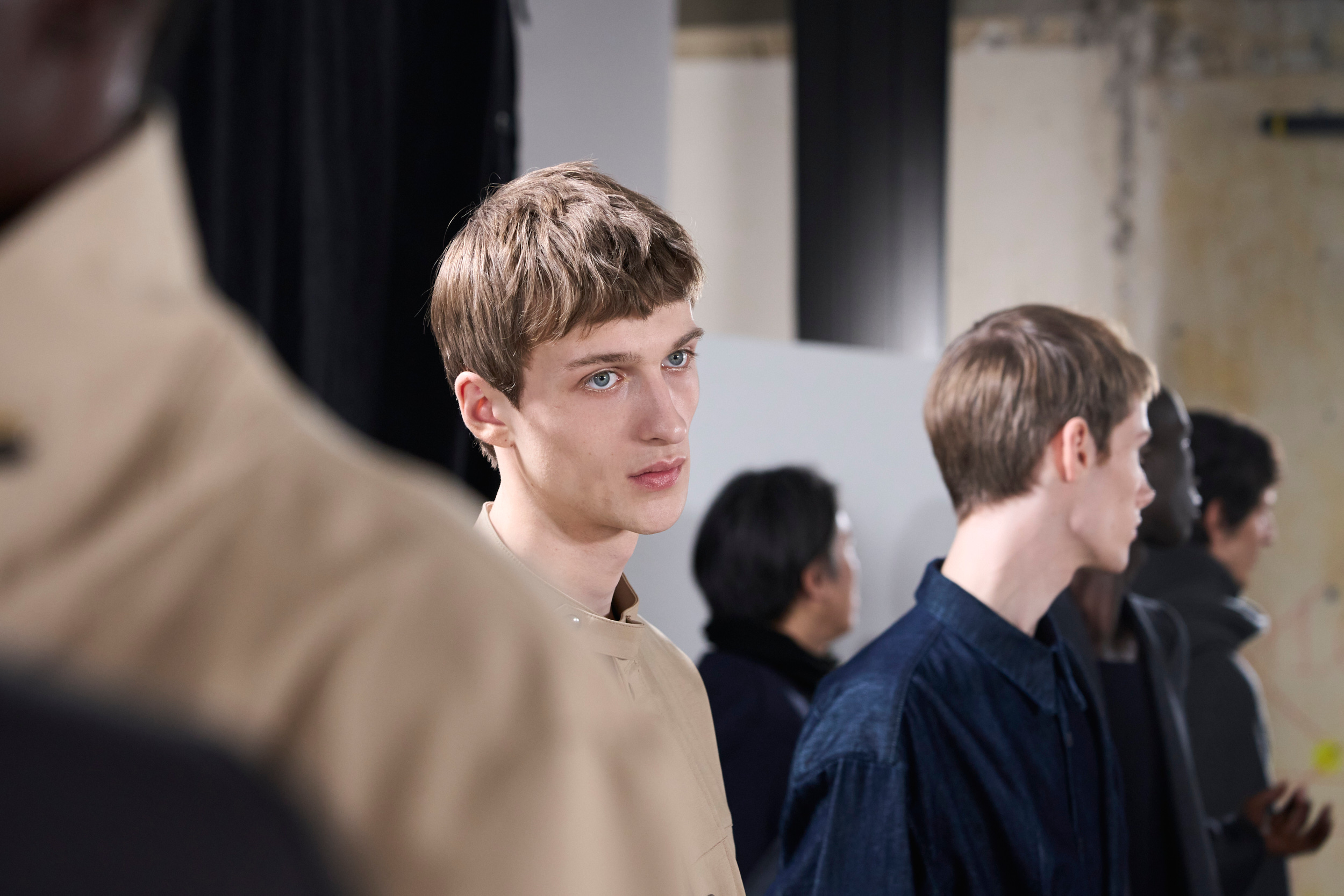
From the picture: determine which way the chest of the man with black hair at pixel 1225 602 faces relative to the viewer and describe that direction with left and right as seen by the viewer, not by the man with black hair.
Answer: facing to the right of the viewer

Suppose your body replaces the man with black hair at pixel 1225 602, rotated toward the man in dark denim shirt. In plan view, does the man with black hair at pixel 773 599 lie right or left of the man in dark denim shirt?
right

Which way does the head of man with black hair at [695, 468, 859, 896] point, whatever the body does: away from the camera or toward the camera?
away from the camera

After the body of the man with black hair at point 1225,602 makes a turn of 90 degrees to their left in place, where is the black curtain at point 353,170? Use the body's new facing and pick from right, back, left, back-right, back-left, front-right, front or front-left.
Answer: back-left

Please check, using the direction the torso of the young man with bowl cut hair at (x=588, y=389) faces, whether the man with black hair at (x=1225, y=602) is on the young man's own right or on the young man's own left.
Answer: on the young man's own left

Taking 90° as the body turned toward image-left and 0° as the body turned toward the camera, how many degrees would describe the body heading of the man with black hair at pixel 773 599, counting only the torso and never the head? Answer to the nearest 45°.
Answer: approximately 225°

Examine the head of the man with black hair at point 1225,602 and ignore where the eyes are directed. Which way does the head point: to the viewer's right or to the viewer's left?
to the viewer's right

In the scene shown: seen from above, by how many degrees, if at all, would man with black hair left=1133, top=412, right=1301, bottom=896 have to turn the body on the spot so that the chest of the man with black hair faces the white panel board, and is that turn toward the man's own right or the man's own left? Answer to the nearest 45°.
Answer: approximately 135° to the man's own right

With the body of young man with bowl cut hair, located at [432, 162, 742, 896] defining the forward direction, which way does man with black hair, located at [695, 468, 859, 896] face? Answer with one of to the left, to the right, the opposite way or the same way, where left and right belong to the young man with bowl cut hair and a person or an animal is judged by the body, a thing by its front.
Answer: to the left
